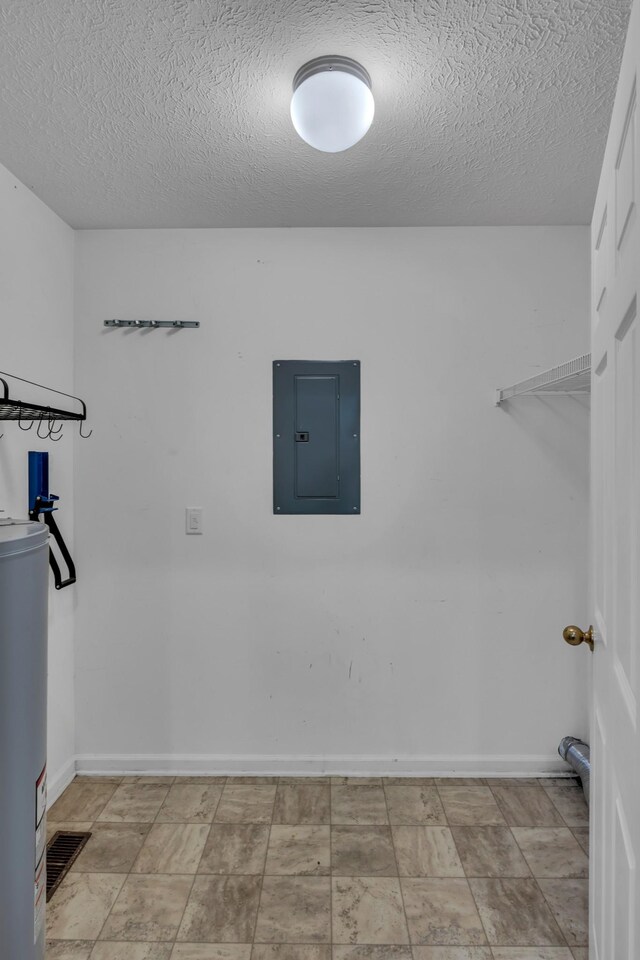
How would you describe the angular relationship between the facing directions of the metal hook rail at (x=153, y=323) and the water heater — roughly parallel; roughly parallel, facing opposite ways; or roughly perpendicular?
roughly perpendicular

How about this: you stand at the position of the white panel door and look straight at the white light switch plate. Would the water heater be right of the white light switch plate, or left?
left

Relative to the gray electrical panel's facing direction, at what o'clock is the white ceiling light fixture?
The white ceiling light fixture is roughly at 12 o'clock from the gray electrical panel.

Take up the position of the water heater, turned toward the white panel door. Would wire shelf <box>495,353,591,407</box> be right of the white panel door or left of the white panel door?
left

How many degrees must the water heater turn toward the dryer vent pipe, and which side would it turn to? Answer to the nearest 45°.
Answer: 0° — it already faces it

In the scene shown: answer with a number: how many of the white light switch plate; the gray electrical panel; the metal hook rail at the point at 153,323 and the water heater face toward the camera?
3

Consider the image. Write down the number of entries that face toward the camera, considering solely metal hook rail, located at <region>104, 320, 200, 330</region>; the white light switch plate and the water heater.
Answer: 2

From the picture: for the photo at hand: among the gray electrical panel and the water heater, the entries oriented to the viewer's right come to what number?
1

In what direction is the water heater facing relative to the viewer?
to the viewer's right

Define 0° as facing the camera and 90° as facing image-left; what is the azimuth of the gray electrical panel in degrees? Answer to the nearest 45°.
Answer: approximately 0°

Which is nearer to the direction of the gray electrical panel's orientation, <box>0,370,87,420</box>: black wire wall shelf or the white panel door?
the white panel door

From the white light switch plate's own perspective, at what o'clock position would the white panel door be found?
The white panel door is roughly at 11 o'clock from the white light switch plate.

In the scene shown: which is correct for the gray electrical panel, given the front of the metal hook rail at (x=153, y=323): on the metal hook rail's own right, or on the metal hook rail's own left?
on the metal hook rail's own left

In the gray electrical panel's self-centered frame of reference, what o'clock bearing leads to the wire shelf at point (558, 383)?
The wire shelf is roughly at 10 o'clock from the gray electrical panel.
